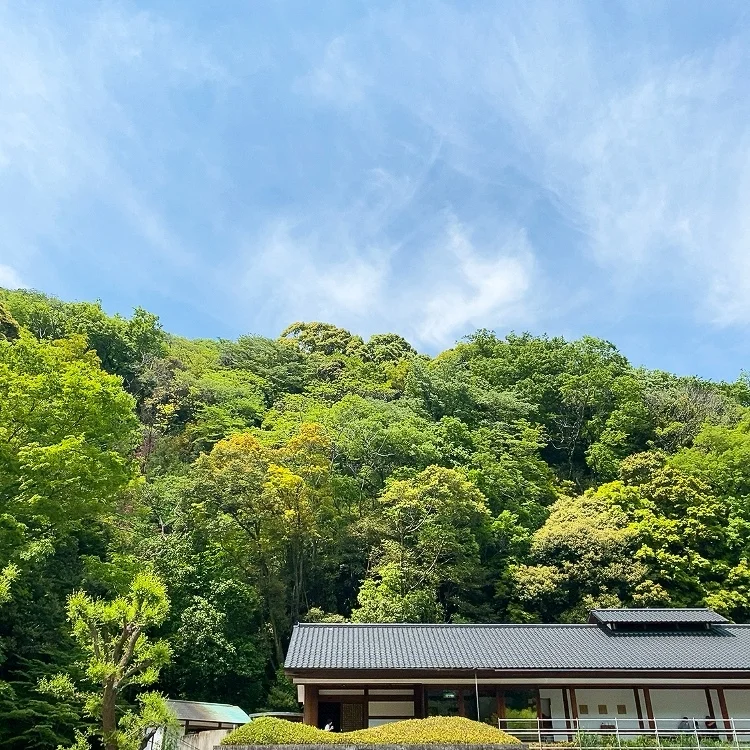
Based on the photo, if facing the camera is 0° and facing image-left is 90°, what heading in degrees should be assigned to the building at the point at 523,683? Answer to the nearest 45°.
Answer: approximately 0°

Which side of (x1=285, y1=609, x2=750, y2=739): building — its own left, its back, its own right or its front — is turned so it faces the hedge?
front

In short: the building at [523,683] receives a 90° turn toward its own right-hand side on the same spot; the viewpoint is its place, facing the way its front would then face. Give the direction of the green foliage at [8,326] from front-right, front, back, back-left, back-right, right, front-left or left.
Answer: front

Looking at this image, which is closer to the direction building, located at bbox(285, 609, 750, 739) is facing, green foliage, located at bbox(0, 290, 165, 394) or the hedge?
the hedge

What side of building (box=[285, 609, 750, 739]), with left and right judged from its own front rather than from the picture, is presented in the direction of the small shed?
right

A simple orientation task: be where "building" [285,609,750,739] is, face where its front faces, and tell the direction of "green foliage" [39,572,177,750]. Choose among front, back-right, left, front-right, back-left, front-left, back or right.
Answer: front-right

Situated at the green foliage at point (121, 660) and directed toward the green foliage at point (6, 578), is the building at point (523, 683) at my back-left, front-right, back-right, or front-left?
back-right

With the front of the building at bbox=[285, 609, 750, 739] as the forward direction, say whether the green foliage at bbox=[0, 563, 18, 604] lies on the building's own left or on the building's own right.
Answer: on the building's own right

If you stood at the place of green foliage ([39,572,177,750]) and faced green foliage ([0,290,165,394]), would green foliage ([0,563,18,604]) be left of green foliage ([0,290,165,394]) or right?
left

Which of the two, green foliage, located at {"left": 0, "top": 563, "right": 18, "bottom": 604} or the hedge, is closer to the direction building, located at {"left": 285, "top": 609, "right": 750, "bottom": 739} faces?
the hedge
